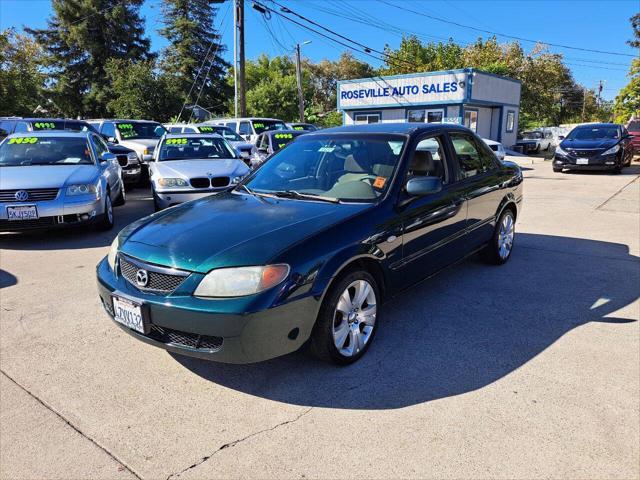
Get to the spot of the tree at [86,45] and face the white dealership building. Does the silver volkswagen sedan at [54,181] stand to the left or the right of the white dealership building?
right

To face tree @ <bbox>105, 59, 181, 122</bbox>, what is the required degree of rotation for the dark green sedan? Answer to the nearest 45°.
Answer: approximately 135° to its right

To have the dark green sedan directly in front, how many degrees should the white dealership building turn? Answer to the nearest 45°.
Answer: approximately 45° to its left

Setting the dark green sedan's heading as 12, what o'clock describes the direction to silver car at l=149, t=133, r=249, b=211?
The silver car is roughly at 4 o'clock from the dark green sedan.

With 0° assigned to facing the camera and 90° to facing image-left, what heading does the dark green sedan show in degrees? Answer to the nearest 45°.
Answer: approximately 45°

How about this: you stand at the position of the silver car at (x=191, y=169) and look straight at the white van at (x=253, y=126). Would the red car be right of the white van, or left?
right

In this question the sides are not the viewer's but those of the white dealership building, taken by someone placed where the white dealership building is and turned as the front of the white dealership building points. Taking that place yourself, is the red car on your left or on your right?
on your left

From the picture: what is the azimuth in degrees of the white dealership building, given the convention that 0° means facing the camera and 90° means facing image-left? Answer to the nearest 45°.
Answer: approximately 45°
